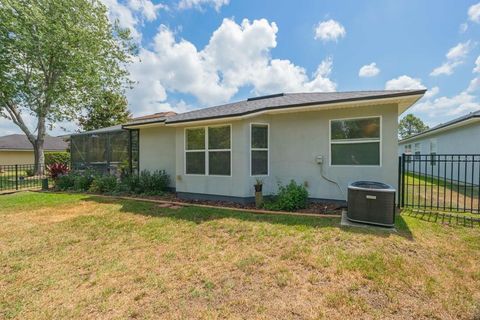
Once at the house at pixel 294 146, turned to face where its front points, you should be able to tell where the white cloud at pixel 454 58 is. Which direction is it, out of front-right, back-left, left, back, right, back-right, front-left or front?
front-right

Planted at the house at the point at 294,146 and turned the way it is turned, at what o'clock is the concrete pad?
The concrete pad is roughly at 5 o'clock from the house.

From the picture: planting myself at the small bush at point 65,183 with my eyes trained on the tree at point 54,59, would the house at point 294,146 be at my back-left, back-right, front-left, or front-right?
back-right

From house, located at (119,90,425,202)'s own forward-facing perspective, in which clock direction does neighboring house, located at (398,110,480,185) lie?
The neighboring house is roughly at 2 o'clock from the house.

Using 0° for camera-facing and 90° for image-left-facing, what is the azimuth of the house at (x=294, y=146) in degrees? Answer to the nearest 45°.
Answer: approximately 180°

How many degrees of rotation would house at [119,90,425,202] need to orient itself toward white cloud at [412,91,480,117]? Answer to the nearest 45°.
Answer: approximately 45° to its right

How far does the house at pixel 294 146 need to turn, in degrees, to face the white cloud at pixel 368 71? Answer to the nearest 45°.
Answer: approximately 45° to its right

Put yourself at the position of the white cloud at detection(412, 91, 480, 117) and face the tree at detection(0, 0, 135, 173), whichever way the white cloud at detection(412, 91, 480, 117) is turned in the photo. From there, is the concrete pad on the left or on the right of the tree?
left

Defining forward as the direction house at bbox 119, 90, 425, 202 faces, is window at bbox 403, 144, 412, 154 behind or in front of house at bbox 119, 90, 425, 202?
in front

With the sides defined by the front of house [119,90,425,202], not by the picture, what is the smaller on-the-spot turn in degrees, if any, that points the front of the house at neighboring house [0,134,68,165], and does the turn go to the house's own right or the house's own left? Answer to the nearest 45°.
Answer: approximately 45° to the house's own left

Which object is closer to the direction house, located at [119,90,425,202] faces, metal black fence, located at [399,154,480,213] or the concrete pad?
the metal black fence

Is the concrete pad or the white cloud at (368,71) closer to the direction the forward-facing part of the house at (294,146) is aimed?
the white cloud

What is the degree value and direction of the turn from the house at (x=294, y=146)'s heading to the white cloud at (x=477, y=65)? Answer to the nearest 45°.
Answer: approximately 45° to its right

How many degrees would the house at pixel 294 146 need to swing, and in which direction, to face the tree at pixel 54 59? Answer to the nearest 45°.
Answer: approximately 45° to its left
